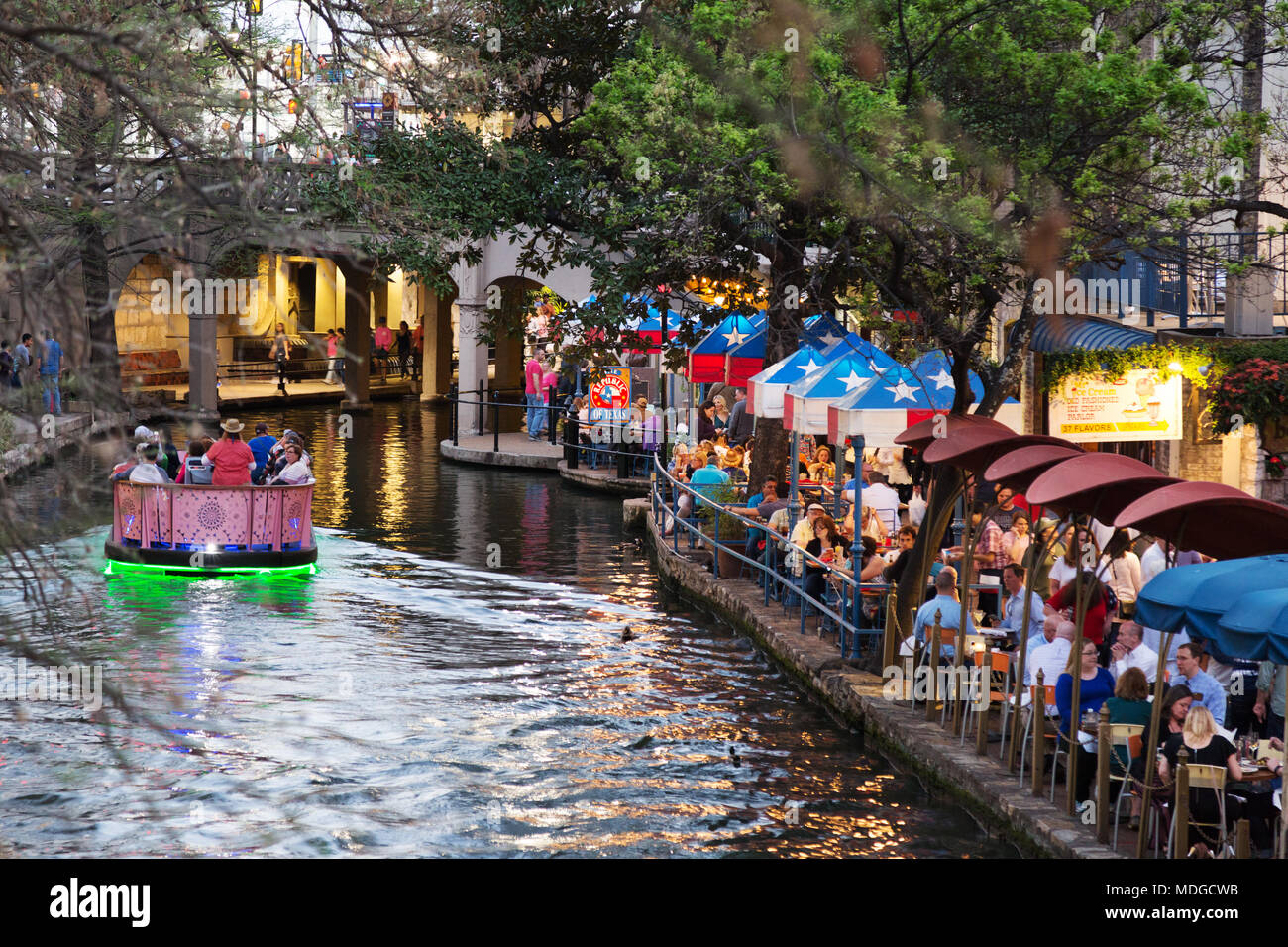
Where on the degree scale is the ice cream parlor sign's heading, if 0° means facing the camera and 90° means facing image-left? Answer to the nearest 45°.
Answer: approximately 0°

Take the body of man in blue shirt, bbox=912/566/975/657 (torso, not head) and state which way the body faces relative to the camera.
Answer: away from the camera

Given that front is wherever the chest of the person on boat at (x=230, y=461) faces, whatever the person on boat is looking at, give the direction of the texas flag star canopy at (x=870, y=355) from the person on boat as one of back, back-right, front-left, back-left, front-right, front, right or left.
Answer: back-right

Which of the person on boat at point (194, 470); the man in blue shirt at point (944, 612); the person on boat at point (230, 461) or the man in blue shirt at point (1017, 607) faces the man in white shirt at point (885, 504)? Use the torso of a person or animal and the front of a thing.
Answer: the man in blue shirt at point (944, 612)

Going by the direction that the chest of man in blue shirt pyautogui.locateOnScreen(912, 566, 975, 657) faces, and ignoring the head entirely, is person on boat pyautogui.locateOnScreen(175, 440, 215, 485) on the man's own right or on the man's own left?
on the man's own left

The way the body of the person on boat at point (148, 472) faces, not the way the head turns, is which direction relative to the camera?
away from the camera

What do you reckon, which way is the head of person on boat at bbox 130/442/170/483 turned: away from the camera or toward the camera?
away from the camera

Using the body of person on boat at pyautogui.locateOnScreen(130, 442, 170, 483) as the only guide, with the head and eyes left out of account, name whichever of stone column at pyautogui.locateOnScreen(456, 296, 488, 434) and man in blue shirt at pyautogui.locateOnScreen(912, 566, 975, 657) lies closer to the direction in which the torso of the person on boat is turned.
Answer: the stone column

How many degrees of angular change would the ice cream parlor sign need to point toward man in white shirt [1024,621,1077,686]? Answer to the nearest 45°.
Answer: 0° — it already faces them

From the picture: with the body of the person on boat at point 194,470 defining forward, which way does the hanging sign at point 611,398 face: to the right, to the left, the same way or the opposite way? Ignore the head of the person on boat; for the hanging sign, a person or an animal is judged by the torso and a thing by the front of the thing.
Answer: the opposite way

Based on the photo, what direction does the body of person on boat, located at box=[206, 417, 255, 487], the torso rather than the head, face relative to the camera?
away from the camera

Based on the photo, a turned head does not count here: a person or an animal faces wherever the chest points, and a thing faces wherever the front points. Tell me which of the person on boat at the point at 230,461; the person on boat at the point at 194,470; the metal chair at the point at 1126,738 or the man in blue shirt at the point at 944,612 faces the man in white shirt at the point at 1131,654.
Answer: the metal chair

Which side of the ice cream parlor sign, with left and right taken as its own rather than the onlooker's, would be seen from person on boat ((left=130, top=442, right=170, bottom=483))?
right
